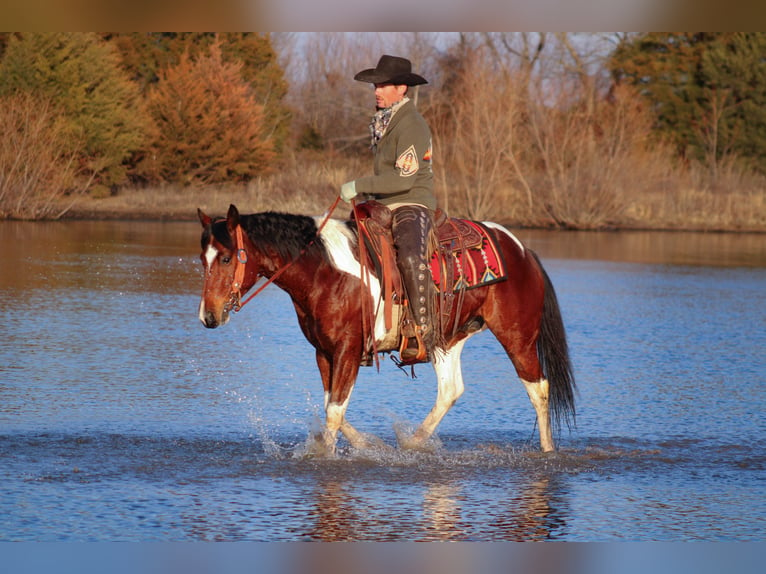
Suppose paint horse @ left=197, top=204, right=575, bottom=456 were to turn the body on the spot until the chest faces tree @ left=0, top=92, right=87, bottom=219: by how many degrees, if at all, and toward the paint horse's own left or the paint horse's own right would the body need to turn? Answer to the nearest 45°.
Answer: approximately 90° to the paint horse's own right

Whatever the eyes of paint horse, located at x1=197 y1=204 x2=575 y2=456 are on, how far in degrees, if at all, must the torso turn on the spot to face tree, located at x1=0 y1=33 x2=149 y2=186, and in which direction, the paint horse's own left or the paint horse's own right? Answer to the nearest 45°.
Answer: approximately 90° to the paint horse's own right

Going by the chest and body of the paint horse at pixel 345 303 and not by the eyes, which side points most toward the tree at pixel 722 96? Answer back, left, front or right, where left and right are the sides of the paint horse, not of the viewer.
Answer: right

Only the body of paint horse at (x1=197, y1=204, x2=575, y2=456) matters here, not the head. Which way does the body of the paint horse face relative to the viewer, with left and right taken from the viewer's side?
facing to the left of the viewer

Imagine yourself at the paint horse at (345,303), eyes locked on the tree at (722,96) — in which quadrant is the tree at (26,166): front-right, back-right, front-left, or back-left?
front-left

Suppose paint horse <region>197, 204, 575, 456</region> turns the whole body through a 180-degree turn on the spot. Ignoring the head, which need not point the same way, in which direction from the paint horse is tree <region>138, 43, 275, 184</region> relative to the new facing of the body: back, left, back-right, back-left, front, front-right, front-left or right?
left

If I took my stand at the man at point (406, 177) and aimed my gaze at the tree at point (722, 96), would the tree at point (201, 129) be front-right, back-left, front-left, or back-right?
front-left

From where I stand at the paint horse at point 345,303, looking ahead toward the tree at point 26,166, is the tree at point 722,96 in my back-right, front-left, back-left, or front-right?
front-right

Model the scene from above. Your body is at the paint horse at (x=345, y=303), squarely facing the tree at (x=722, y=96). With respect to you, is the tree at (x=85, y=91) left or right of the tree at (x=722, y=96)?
left

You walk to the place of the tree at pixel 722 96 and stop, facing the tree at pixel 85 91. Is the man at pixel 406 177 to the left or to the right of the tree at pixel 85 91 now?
left
